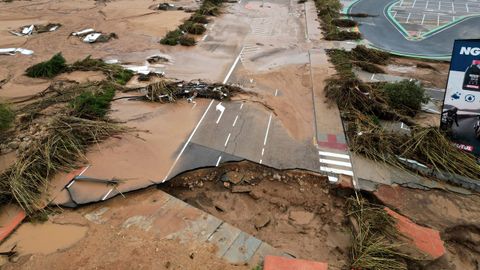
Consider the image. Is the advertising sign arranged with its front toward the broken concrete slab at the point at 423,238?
yes

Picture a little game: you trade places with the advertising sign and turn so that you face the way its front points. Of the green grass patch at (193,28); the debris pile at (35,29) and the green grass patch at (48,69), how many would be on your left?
0

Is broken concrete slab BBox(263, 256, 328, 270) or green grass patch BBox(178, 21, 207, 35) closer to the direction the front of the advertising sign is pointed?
the broken concrete slab

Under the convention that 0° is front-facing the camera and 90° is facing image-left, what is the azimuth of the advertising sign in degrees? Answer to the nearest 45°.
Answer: approximately 0°

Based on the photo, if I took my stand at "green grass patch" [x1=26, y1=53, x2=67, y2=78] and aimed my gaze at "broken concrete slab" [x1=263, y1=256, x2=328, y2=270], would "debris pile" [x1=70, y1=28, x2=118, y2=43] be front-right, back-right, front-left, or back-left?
back-left

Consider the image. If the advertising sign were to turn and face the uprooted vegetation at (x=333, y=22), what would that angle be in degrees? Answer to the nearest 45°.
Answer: approximately 135° to its right

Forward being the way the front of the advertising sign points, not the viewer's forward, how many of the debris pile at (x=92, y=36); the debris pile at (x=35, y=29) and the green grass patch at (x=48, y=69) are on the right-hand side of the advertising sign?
3

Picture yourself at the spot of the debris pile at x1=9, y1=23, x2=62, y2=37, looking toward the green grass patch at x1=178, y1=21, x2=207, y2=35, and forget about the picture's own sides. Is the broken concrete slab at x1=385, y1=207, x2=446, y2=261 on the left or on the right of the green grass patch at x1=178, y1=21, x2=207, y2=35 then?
right

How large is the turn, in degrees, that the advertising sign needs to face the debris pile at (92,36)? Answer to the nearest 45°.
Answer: approximately 90° to its right

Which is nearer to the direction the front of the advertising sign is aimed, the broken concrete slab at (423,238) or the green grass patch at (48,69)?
the broken concrete slab

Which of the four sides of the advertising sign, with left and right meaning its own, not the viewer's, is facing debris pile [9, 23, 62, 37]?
right

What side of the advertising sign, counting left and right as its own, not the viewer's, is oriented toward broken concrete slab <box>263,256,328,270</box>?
front

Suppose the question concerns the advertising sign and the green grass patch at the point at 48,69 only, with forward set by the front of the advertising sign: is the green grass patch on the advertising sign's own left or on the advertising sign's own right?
on the advertising sign's own right
